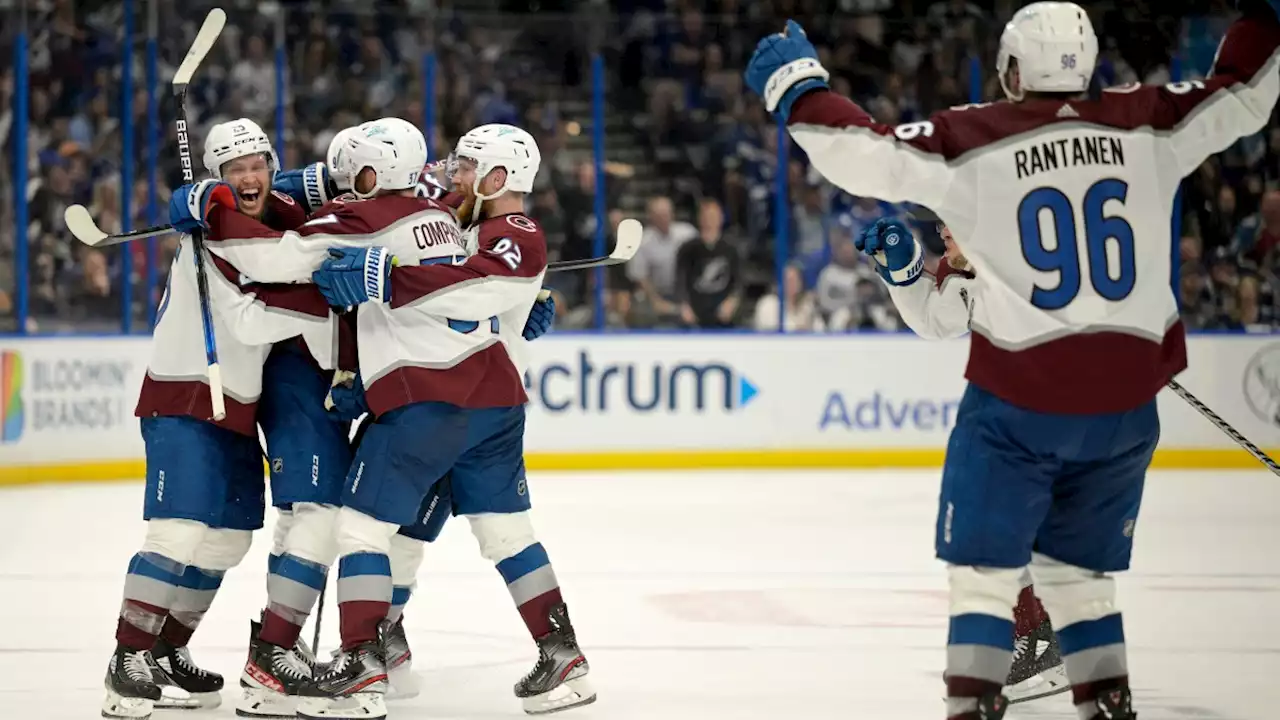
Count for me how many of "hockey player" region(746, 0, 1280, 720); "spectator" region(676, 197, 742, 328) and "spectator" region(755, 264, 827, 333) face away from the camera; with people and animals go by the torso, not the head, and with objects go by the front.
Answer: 1

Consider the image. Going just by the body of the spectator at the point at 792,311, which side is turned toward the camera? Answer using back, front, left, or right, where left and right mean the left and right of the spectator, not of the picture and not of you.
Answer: front

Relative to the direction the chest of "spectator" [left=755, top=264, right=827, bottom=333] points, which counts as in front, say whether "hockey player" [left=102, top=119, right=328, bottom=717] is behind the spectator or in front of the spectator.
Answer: in front

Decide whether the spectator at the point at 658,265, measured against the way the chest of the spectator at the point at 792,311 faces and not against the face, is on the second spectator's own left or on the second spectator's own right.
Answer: on the second spectator's own right

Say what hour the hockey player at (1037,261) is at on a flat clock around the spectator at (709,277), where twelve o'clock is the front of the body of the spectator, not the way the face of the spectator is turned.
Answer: The hockey player is roughly at 12 o'clock from the spectator.

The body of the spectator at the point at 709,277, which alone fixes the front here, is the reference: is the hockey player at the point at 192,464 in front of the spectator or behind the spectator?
in front

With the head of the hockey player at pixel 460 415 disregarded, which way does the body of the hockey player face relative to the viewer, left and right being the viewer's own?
facing to the left of the viewer

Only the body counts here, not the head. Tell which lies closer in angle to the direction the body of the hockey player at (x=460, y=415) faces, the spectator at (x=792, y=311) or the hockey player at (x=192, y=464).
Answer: the hockey player

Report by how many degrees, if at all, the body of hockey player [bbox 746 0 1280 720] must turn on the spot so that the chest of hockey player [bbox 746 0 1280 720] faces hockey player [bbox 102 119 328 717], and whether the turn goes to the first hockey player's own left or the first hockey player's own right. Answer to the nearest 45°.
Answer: approximately 90° to the first hockey player's own left

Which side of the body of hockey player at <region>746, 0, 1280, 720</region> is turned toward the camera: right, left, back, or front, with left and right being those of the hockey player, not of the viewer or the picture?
back

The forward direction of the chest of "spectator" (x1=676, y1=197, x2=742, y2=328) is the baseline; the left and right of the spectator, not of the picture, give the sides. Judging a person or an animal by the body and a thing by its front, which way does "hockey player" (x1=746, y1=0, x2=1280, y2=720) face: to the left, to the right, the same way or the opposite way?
the opposite way

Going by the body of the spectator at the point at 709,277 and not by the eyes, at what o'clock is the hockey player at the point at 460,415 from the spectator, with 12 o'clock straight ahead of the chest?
The hockey player is roughly at 12 o'clock from the spectator.

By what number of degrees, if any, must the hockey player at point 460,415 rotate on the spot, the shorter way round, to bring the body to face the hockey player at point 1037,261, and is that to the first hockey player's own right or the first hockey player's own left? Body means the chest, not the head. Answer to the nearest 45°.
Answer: approximately 135° to the first hockey player's own left
